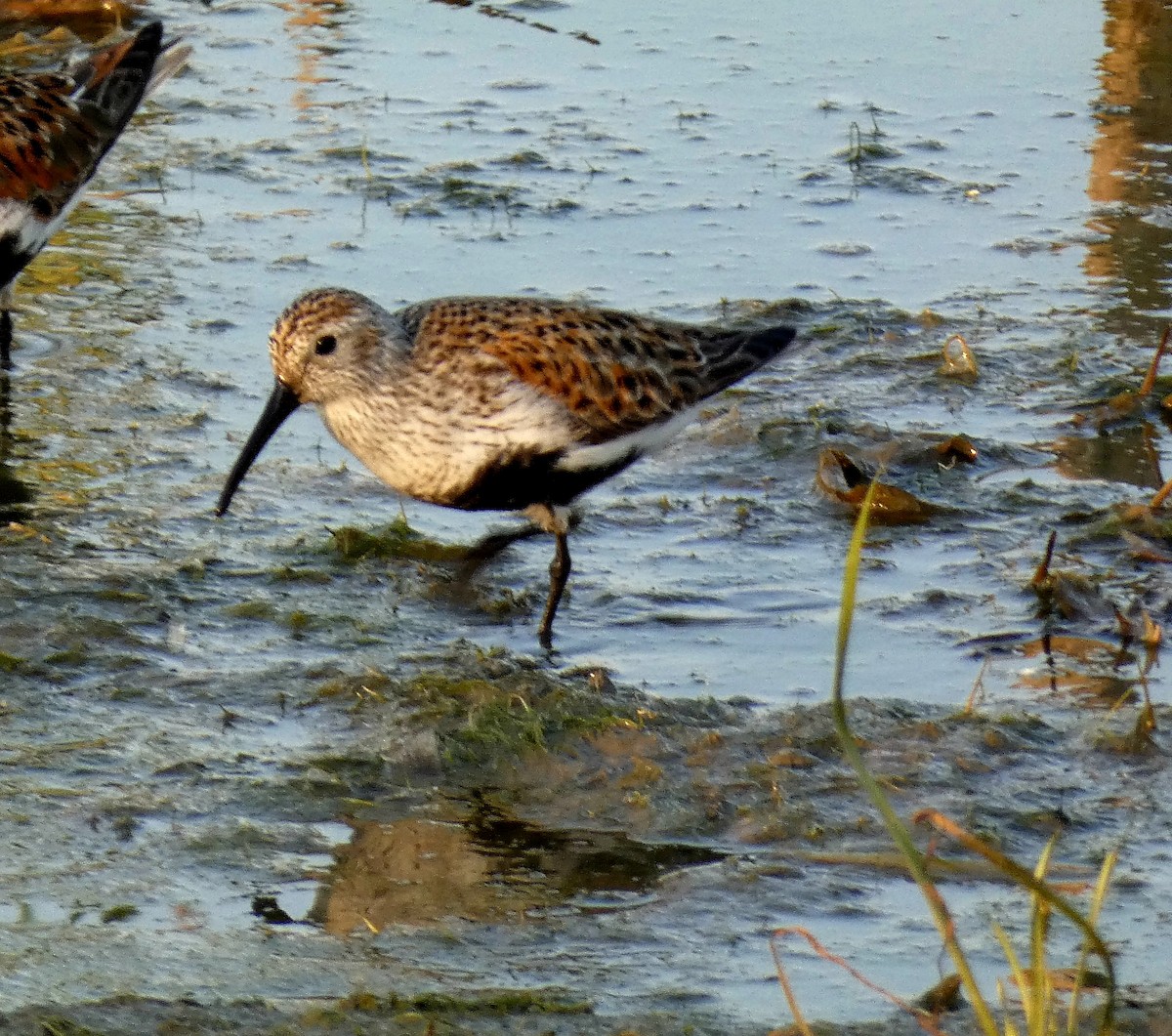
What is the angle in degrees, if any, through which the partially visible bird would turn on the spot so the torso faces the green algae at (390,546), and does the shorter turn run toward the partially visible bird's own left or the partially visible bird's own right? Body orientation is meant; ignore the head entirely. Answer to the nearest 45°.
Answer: approximately 90° to the partially visible bird's own left

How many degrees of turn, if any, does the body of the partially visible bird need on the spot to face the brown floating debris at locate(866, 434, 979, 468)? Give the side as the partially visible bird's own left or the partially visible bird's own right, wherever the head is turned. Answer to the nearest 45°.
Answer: approximately 135° to the partially visible bird's own left

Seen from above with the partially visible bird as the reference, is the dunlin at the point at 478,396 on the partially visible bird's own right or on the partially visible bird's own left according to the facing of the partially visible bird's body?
on the partially visible bird's own left

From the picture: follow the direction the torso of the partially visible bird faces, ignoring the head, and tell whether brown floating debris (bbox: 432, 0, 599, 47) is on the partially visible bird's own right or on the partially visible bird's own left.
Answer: on the partially visible bird's own right

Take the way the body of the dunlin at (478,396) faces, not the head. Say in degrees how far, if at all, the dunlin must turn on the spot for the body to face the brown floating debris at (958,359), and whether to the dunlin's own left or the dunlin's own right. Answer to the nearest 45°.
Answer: approximately 135° to the dunlin's own right

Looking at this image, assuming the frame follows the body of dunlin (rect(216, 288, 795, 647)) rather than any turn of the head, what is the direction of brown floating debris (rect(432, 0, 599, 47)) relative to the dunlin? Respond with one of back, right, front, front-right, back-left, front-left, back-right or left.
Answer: right

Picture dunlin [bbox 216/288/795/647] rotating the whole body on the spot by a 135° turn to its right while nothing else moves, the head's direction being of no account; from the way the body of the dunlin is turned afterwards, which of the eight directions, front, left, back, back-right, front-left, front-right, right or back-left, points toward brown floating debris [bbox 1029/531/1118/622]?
front-right

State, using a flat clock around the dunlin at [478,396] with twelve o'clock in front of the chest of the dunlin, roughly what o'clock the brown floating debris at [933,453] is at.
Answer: The brown floating debris is roughly at 5 o'clock from the dunlin.

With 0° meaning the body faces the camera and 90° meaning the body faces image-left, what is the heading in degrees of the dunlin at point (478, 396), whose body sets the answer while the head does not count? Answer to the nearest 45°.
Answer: approximately 90°

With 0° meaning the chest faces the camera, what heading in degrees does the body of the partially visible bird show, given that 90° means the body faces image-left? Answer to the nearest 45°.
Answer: approximately 90°
